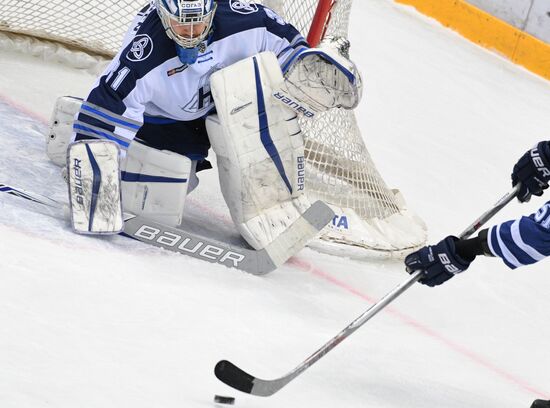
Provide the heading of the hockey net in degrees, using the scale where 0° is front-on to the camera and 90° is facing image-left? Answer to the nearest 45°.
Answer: approximately 45°
